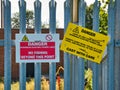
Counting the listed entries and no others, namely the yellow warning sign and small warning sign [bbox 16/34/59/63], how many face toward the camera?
2

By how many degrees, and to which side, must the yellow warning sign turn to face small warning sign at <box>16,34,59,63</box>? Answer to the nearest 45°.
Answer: approximately 90° to its right

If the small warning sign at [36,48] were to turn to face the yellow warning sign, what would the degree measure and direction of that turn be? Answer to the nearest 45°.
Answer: approximately 90° to its left

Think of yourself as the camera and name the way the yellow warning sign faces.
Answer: facing the viewer

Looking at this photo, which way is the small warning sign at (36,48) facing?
toward the camera
